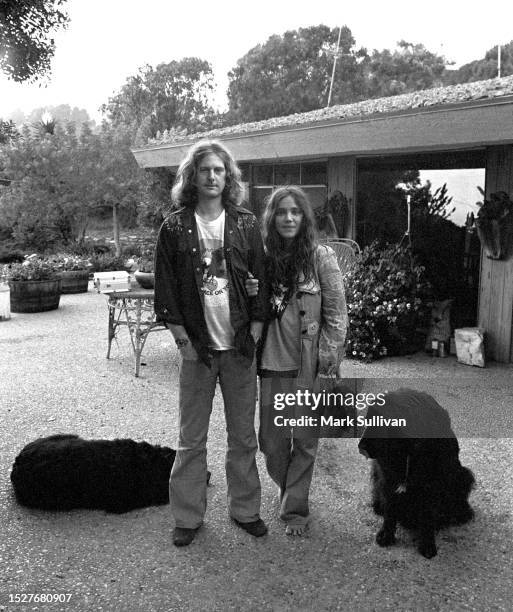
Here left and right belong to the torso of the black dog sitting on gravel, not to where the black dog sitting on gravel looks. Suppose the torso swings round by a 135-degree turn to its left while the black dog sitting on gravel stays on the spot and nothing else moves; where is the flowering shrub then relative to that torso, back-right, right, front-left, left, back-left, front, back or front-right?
left

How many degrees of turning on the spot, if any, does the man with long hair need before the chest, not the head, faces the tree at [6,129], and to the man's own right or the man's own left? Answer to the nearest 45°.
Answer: approximately 135° to the man's own right

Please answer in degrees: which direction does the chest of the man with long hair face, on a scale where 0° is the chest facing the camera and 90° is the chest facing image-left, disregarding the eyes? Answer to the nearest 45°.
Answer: approximately 0°

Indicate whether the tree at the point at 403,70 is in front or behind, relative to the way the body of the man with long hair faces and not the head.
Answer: behind

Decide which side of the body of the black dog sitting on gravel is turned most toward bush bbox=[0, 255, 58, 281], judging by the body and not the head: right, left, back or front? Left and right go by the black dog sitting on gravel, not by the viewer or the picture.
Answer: right
